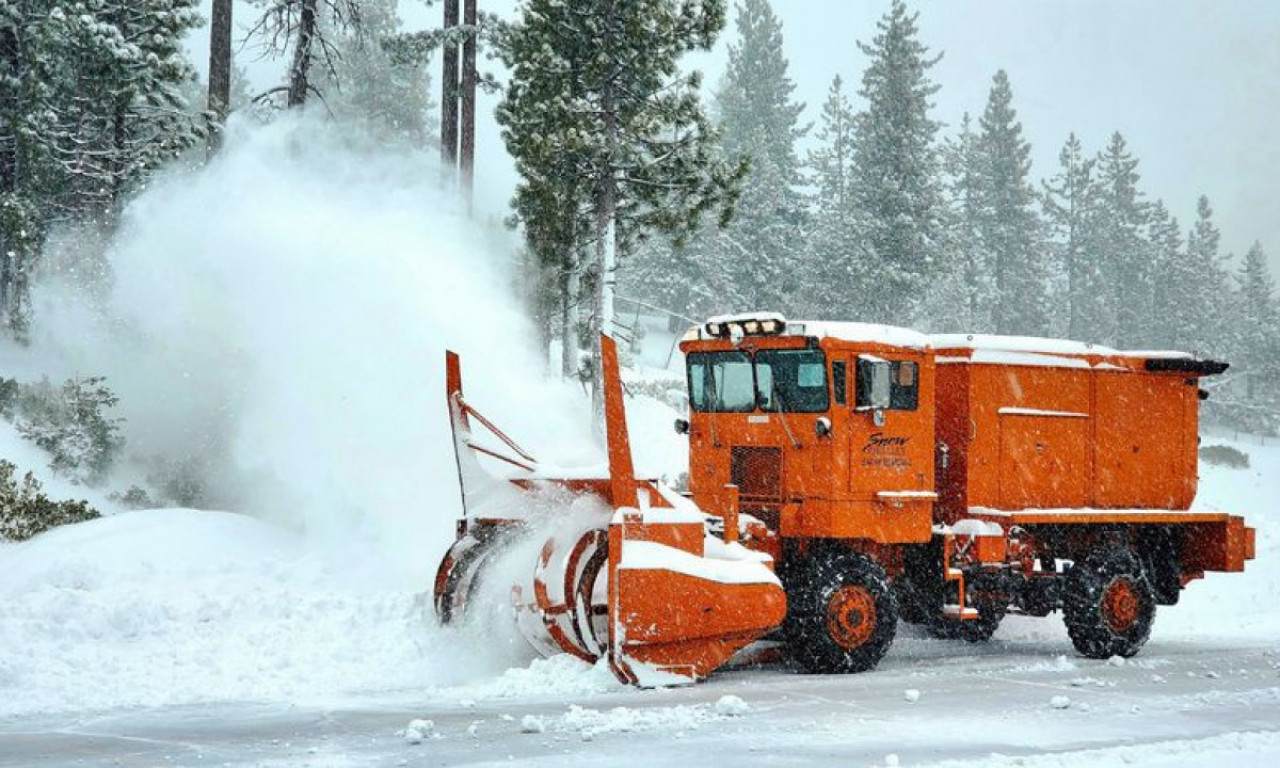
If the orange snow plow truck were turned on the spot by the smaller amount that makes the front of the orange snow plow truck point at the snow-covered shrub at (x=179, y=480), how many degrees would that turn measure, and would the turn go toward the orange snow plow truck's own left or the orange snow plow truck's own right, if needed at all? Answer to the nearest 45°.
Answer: approximately 90° to the orange snow plow truck's own right

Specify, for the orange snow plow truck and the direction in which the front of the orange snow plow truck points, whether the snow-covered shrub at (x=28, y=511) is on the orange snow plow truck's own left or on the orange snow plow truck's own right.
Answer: on the orange snow plow truck's own right

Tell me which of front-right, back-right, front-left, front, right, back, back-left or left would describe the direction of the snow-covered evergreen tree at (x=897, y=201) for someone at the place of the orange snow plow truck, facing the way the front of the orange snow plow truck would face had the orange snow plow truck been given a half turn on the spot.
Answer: front-left

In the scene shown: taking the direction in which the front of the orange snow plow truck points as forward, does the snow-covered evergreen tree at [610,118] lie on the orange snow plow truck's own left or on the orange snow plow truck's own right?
on the orange snow plow truck's own right

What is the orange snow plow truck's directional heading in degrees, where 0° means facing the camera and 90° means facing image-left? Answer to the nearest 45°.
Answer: approximately 45°

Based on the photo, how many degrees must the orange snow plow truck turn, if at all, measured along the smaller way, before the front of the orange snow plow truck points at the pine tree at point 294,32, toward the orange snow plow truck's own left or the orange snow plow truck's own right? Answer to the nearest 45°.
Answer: approximately 90° to the orange snow plow truck's own right

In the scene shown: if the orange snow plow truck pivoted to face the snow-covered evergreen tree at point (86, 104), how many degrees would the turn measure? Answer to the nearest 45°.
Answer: approximately 90° to its right
